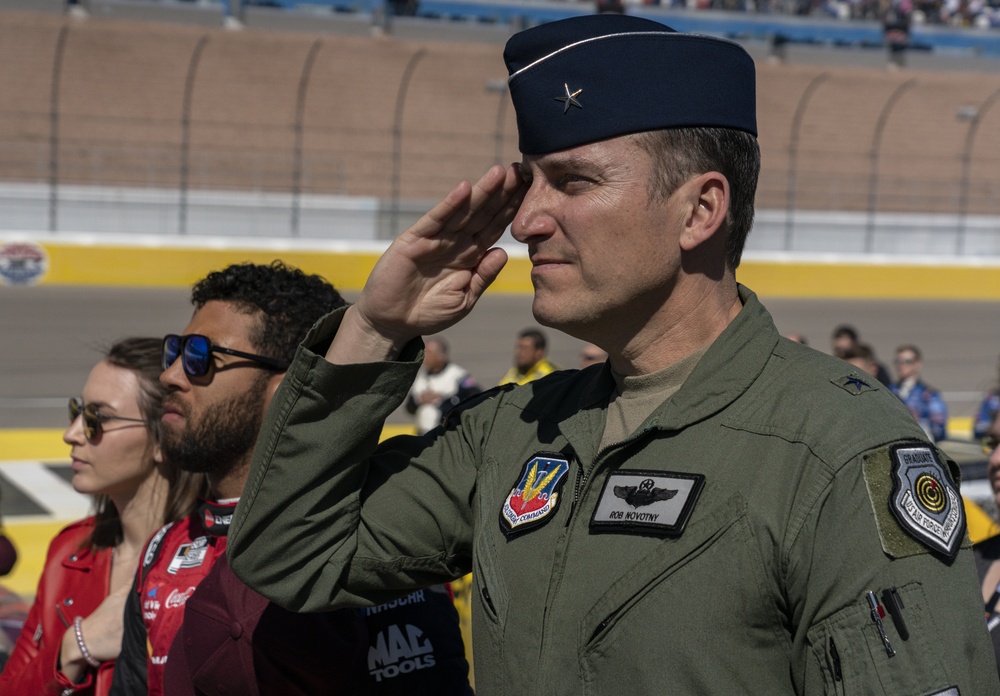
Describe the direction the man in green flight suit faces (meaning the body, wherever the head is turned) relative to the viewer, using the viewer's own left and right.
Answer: facing the viewer and to the left of the viewer

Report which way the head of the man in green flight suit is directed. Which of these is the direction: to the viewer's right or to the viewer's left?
to the viewer's left

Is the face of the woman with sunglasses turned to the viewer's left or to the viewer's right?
to the viewer's left

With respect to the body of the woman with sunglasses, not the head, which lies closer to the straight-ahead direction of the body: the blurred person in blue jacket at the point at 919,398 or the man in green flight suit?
the man in green flight suit

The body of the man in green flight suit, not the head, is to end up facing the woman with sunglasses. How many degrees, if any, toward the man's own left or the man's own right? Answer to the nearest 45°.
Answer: approximately 90° to the man's own right

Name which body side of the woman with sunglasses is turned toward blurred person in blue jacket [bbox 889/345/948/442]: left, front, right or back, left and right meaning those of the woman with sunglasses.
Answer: back

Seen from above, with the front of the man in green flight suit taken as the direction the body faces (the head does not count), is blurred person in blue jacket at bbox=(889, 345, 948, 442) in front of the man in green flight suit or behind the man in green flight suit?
behind

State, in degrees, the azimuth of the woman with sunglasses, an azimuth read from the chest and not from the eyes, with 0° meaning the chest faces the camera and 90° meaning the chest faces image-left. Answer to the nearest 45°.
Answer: approximately 45°

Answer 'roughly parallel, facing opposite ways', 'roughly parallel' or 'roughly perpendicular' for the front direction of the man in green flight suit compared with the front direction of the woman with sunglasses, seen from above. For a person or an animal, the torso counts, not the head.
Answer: roughly parallel

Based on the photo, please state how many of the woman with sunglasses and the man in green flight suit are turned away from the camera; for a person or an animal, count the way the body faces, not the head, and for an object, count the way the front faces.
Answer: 0
